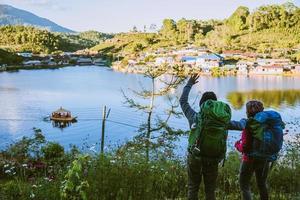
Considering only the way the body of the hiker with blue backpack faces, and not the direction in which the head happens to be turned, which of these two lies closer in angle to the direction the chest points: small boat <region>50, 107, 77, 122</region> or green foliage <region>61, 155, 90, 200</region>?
the small boat

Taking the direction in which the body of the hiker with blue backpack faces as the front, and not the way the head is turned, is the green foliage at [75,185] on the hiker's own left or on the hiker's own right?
on the hiker's own left

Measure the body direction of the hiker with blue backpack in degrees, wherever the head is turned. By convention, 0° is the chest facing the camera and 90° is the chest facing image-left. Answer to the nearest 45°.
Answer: approximately 135°
